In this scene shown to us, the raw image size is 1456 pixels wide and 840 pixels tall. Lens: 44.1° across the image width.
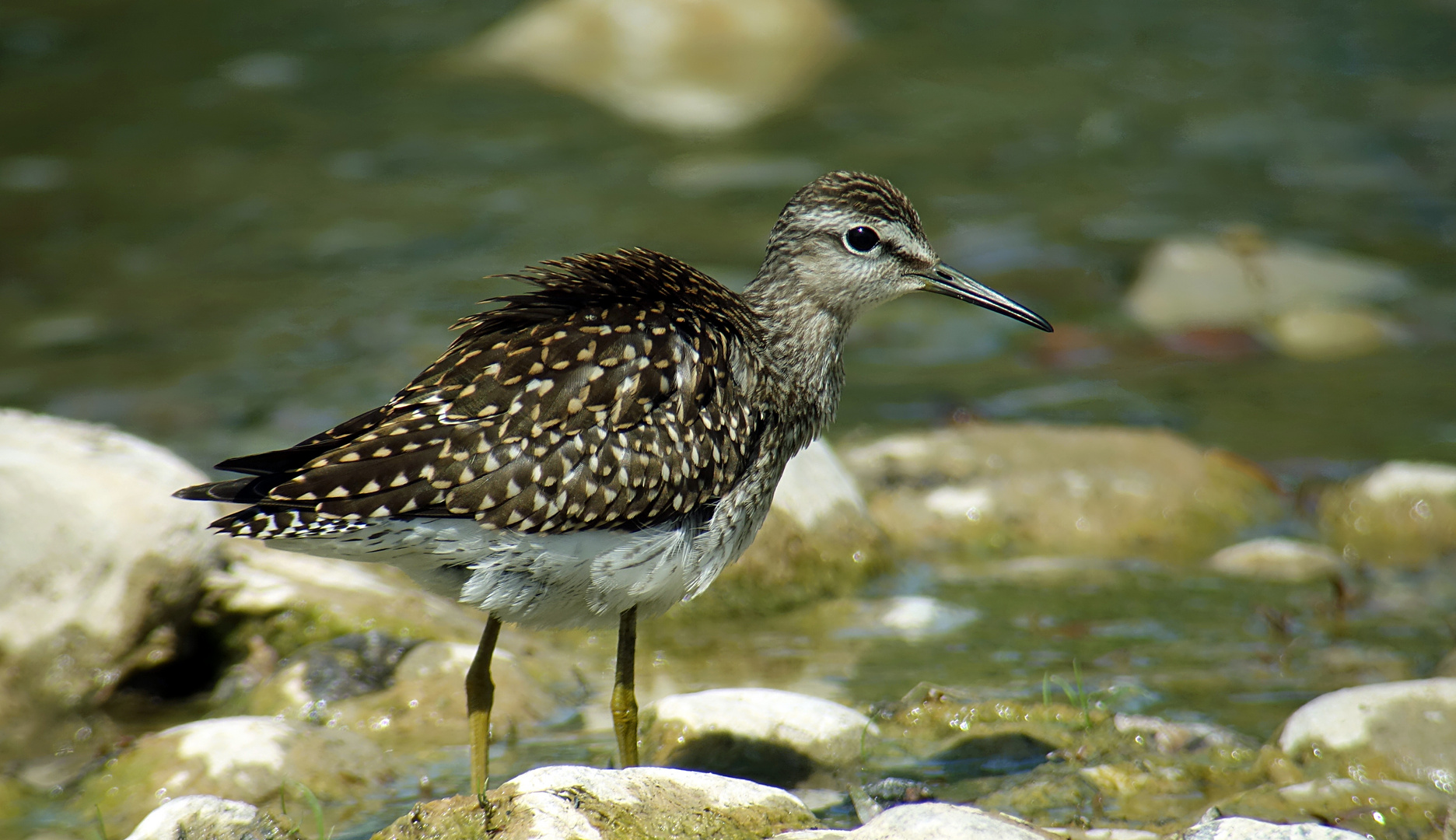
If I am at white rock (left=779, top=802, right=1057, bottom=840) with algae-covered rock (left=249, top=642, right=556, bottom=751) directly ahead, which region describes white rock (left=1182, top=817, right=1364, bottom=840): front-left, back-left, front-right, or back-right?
back-right

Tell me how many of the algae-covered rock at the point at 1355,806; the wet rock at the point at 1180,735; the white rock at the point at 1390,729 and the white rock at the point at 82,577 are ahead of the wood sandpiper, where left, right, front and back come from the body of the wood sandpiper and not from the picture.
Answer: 3

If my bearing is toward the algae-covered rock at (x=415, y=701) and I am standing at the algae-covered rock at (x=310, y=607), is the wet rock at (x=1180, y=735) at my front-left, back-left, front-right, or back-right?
front-left

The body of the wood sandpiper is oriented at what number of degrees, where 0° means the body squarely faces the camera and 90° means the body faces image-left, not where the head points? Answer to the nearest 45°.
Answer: approximately 270°

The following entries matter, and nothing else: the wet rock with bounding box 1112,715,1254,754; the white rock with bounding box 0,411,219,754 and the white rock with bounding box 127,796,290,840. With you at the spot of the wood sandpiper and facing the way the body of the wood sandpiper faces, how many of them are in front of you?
1

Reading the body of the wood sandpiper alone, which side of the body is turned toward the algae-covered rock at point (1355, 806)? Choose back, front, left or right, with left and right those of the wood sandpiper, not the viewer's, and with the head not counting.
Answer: front

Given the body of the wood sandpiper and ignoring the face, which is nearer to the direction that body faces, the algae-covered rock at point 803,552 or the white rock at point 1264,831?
the white rock

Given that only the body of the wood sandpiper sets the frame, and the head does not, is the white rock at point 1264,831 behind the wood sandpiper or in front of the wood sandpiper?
in front

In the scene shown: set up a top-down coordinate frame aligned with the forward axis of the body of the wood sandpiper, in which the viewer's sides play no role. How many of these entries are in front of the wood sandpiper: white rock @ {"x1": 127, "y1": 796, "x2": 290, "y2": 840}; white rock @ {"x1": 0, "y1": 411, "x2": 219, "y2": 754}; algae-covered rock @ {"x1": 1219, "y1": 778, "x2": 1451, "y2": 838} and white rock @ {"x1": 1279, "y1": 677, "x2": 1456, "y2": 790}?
2

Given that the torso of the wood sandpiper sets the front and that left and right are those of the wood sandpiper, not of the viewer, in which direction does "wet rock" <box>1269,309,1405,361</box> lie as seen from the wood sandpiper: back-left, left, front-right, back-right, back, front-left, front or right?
front-left

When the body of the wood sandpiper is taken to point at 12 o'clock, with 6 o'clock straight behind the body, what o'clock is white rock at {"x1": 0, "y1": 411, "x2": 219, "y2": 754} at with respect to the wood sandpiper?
The white rock is roughly at 7 o'clock from the wood sandpiper.

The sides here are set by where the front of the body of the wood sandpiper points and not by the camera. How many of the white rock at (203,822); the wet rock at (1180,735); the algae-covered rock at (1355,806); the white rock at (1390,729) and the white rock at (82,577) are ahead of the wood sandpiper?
3
